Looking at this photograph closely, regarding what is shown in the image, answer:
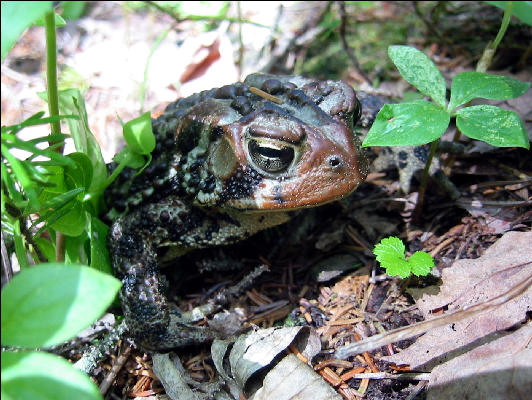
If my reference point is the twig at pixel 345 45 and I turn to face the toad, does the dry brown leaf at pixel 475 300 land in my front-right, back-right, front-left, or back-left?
front-left

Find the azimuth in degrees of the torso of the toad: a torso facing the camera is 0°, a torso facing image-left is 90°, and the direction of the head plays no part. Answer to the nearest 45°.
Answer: approximately 315°

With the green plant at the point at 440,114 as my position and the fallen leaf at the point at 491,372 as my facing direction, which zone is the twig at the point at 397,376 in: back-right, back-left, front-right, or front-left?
front-right

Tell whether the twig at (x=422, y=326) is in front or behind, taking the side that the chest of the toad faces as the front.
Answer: in front

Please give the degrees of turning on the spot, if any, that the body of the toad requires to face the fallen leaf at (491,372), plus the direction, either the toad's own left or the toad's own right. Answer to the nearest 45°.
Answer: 0° — it already faces it

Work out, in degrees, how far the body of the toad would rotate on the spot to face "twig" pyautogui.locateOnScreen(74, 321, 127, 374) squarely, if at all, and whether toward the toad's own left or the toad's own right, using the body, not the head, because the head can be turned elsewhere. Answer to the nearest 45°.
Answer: approximately 90° to the toad's own right

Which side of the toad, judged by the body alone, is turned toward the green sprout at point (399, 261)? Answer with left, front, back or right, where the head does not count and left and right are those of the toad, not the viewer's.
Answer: front

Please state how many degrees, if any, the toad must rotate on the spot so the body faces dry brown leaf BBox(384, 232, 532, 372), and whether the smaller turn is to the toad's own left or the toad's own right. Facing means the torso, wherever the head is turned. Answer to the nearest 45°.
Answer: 0° — it already faces it

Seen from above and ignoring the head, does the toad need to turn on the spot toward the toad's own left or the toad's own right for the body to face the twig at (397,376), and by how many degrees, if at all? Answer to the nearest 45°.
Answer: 0° — it already faces it

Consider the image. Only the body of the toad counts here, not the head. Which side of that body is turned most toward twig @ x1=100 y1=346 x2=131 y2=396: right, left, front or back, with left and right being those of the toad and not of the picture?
right
